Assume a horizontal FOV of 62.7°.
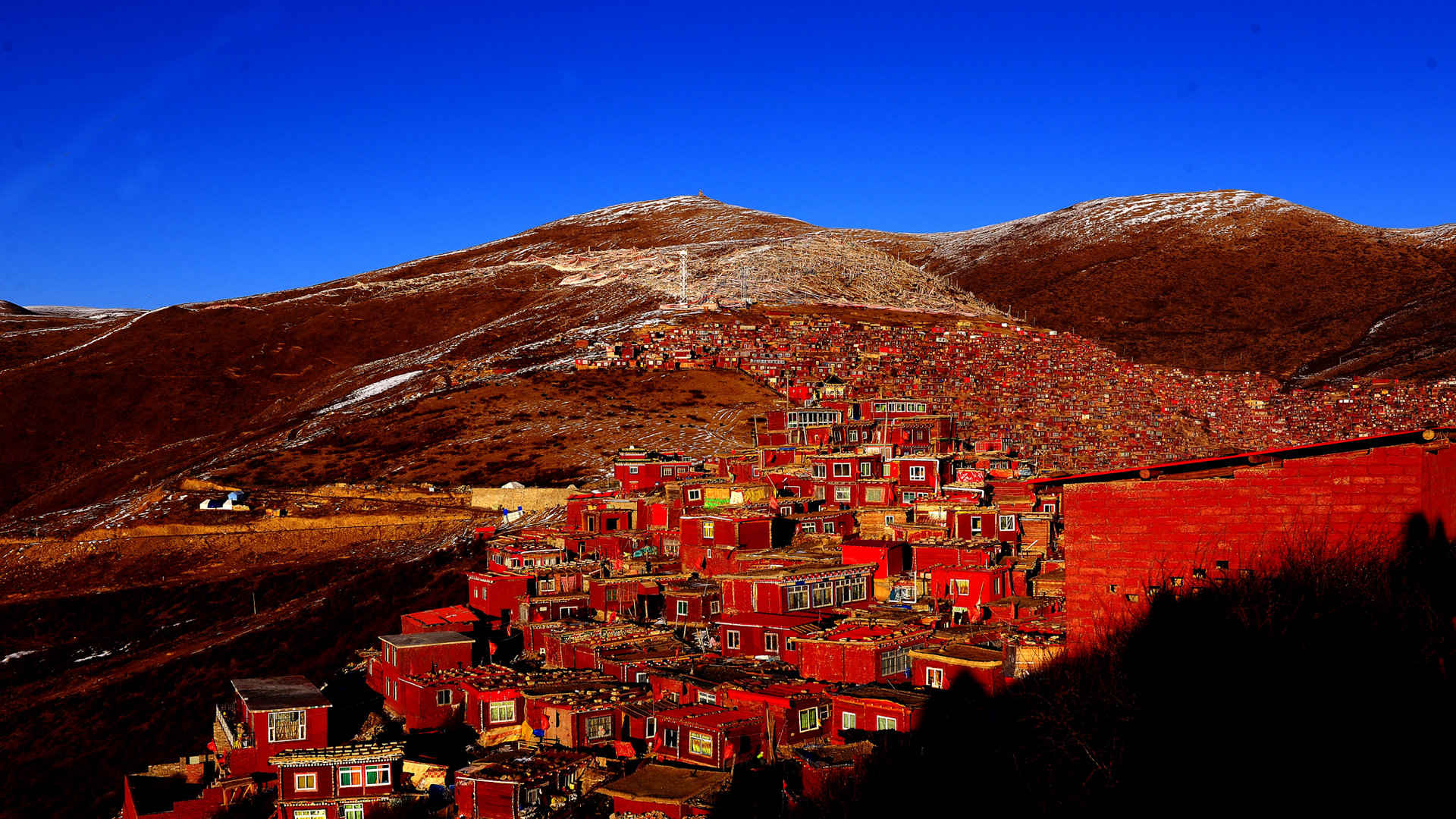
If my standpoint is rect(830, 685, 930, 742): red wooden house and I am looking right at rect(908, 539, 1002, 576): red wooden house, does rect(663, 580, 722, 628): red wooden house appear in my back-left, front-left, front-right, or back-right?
front-left

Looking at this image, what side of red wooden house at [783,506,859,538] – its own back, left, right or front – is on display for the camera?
front

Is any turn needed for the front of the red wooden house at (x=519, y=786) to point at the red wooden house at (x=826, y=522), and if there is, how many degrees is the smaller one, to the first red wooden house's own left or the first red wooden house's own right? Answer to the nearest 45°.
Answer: approximately 90° to the first red wooden house's own left

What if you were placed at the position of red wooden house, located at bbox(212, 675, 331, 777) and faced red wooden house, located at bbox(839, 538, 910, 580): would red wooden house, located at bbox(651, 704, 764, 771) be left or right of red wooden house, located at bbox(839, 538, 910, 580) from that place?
right

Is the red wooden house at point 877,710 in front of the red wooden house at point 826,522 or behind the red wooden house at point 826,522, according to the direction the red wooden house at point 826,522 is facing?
in front

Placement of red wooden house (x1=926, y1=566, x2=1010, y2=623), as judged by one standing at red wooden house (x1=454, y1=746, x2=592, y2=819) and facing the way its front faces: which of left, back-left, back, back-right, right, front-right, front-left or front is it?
left

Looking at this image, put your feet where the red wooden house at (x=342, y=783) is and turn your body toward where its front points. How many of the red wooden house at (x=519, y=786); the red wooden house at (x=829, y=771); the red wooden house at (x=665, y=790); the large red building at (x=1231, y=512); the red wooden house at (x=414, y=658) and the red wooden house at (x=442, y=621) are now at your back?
2

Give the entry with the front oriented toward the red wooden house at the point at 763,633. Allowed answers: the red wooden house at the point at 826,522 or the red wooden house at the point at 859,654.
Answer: the red wooden house at the point at 826,522

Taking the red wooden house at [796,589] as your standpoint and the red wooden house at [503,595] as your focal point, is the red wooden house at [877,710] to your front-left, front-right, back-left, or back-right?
back-left

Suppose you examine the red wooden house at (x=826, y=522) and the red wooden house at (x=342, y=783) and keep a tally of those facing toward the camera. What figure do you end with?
2

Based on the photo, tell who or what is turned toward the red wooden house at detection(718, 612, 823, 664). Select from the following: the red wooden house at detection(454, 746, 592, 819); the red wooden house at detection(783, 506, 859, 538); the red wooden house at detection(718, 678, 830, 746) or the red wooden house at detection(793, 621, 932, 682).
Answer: the red wooden house at detection(783, 506, 859, 538)

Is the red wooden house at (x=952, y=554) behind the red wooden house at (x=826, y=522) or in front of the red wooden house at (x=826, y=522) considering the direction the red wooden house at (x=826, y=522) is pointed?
in front

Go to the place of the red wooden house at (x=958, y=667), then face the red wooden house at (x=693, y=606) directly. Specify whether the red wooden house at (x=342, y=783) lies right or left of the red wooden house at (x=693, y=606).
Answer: left

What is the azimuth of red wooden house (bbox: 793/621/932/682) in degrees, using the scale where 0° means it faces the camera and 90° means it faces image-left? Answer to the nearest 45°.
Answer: approximately 315°
